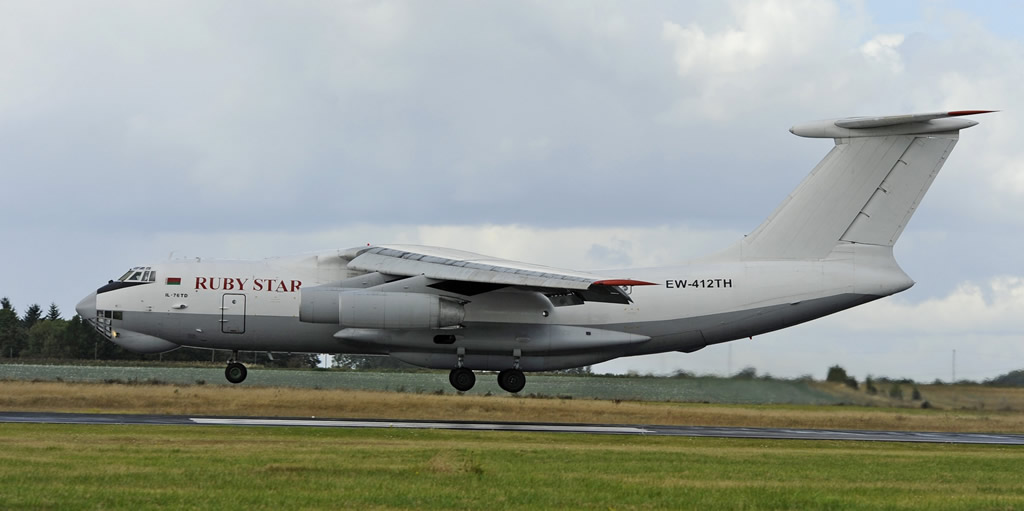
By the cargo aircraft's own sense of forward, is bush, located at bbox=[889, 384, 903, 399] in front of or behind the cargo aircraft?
behind

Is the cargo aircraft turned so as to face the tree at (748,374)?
no

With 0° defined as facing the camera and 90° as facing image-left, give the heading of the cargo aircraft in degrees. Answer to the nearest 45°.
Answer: approximately 90°

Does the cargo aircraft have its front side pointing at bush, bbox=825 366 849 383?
no

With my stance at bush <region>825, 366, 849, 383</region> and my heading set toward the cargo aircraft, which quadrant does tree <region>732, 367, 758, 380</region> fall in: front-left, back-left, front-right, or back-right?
front-right

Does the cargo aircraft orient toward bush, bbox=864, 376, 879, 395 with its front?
no
